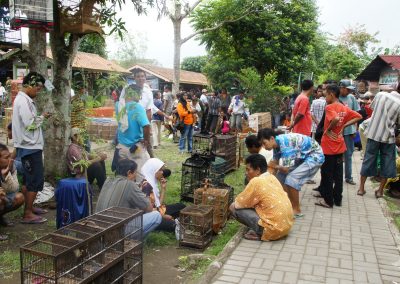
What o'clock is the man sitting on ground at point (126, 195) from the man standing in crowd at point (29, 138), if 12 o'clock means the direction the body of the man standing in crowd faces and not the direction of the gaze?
The man sitting on ground is roughly at 2 o'clock from the man standing in crowd.

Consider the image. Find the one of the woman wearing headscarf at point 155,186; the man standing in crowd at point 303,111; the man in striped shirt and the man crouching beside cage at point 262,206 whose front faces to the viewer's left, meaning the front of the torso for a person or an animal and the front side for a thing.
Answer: the man crouching beside cage

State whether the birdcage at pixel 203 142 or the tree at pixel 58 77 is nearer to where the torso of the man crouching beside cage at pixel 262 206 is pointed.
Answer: the tree

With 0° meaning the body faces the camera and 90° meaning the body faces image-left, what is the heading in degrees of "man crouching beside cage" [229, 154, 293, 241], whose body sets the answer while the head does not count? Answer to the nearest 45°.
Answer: approximately 90°

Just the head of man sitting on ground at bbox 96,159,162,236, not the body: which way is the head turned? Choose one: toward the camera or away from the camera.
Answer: away from the camera

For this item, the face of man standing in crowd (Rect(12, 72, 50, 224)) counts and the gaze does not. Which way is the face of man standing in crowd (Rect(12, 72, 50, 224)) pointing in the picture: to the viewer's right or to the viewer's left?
to the viewer's right

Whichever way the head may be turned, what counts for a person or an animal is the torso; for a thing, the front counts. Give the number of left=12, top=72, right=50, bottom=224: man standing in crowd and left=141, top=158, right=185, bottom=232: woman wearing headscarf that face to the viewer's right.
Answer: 2

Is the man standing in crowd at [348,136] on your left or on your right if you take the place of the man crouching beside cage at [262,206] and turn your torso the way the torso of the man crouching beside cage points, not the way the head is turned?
on your right

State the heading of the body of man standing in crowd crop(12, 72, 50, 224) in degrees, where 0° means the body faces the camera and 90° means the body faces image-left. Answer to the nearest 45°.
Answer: approximately 270°

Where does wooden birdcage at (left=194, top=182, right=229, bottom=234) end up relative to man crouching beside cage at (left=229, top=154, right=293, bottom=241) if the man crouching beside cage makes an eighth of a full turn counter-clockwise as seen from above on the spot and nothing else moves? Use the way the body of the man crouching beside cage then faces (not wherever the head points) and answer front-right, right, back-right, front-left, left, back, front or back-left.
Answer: right
